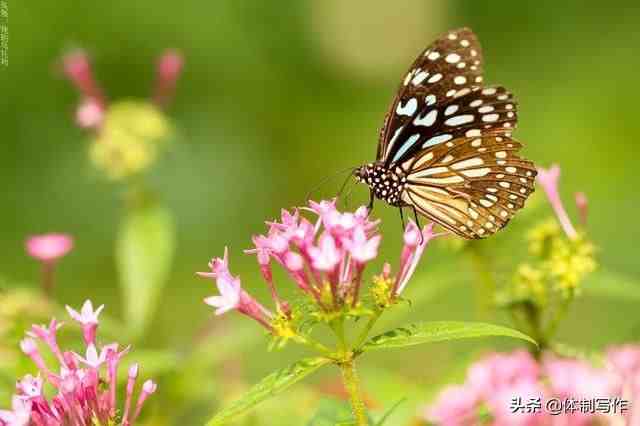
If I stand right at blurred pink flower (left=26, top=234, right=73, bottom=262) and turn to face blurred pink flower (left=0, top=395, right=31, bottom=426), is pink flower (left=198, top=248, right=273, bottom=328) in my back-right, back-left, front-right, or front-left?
front-left

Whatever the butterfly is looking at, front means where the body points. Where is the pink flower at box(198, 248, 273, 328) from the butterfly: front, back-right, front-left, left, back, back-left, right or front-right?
front-left

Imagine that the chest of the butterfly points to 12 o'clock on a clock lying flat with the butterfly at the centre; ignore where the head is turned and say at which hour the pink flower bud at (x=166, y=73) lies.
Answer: The pink flower bud is roughly at 1 o'clock from the butterfly.

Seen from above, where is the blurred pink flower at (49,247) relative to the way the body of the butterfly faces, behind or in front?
in front

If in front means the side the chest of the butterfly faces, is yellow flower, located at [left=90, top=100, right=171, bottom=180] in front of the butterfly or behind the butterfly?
in front

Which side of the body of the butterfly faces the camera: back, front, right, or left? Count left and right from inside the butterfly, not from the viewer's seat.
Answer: left

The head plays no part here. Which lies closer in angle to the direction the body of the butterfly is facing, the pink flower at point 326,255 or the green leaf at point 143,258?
the pink flower
